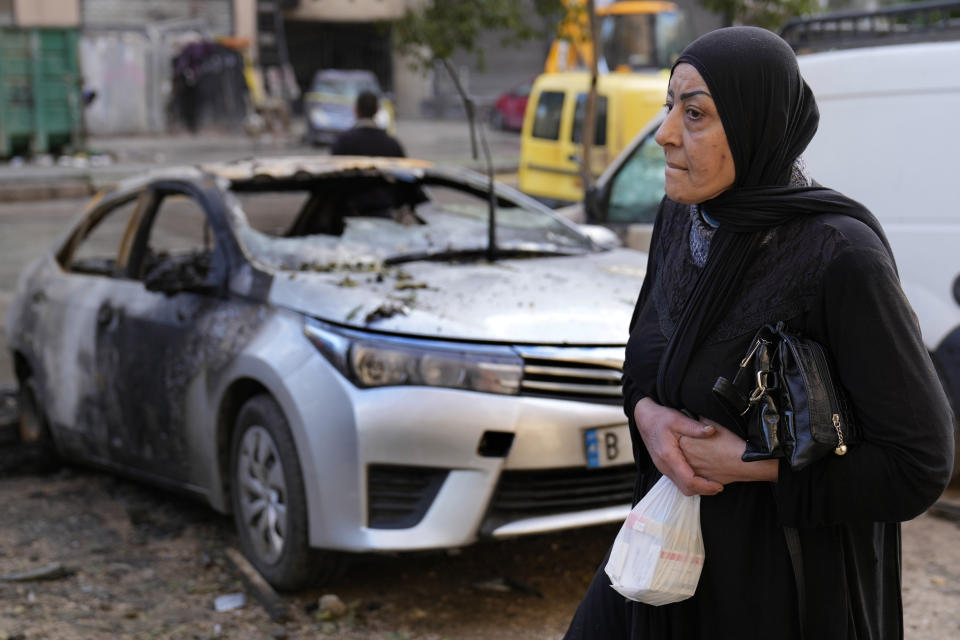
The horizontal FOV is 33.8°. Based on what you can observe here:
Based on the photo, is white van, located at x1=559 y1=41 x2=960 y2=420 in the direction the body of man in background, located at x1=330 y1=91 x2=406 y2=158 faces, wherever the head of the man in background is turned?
no

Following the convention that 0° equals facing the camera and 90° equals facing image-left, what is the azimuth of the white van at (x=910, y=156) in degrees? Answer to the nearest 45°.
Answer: approximately 90°

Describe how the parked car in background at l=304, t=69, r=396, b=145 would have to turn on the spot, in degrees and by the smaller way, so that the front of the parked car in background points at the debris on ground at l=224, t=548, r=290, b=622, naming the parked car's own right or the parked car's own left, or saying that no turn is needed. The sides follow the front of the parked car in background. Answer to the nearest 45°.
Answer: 0° — it already faces it

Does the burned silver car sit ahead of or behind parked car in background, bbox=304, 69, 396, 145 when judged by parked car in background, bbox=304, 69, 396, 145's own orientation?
ahead

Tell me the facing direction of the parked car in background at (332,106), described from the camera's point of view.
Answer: facing the viewer

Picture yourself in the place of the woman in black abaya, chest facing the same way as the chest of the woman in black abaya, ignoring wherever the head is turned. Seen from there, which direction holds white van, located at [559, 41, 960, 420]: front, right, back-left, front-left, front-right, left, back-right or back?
back-right

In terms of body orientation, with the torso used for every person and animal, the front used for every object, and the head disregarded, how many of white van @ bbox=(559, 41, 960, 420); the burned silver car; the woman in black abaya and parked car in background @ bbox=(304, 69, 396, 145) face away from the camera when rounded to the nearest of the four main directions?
0

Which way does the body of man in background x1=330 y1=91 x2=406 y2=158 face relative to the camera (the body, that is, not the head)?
away from the camera

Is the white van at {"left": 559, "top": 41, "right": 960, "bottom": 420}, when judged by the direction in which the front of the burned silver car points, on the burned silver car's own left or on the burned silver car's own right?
on the burned silver car's own left

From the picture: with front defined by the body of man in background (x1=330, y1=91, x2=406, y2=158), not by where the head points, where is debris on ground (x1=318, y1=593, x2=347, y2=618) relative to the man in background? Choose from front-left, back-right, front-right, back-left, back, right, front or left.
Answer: back

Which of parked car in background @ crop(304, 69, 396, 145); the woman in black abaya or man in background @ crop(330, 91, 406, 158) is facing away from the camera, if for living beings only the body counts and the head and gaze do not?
the man in background

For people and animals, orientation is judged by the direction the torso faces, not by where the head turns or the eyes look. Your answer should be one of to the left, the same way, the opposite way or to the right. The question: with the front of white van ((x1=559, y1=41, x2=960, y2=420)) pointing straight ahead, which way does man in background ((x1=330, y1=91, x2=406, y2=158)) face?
to the right

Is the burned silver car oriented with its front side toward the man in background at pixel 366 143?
no

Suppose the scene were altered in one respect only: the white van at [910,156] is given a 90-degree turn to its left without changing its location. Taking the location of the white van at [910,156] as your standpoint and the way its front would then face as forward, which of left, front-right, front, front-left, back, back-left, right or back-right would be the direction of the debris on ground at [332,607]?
front-right

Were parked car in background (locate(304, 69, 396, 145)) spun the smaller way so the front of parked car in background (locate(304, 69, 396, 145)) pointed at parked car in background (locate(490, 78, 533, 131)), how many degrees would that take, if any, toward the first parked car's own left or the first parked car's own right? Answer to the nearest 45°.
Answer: approximately 135° to the first parked car's own left

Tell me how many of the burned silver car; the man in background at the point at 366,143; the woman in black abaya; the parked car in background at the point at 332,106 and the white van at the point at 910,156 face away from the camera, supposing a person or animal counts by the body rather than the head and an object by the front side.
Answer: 1

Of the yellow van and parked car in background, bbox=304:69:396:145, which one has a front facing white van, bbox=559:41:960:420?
the parked car in background
